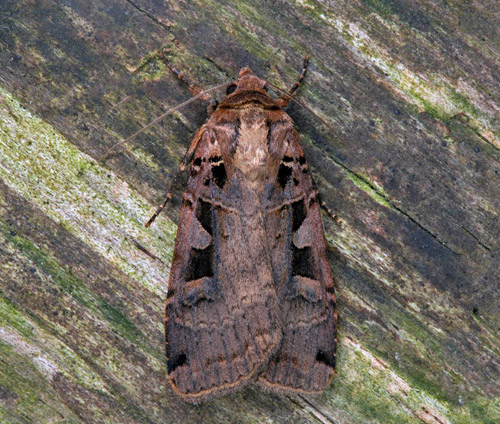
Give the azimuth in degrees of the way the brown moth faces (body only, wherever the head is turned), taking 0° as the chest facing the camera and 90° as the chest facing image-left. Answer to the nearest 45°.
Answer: approximately 180°
